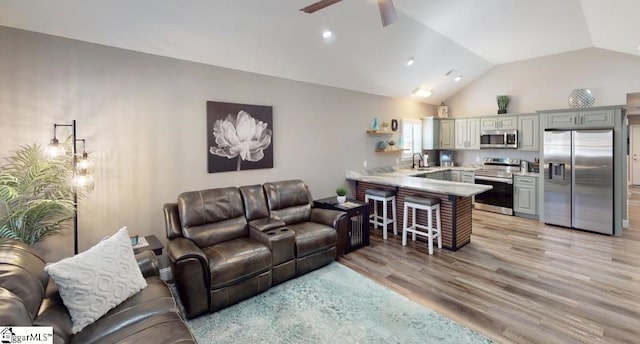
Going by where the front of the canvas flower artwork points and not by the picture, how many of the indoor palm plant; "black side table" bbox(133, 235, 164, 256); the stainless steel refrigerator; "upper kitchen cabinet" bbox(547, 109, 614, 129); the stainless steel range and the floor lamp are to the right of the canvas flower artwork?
3

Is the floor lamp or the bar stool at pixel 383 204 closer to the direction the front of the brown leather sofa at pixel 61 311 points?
the bar stool

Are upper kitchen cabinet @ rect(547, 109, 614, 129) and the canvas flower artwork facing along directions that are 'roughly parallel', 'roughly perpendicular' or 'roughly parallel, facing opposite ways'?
roughly perpendicular

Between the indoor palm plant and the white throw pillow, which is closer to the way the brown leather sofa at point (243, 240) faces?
the white throw pillow

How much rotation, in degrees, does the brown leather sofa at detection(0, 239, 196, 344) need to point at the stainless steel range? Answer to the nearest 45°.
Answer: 0° — it already faces it

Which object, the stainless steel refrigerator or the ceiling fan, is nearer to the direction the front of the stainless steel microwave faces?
the ceiling fan

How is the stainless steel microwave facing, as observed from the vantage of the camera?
facing the viewer

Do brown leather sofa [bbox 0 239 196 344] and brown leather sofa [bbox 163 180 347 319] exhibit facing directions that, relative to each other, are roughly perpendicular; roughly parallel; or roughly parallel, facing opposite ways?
roughly perpendicular

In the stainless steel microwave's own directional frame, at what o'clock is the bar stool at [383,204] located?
The bar stool is roughly at 1 o'clock from the stainless steel microwave.

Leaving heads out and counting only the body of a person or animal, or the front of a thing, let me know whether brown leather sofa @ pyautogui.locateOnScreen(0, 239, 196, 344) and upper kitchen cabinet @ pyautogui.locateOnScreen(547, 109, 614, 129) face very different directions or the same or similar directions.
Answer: very different directions

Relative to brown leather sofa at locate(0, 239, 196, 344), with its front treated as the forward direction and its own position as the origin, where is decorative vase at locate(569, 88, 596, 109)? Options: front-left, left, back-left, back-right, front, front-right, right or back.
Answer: front

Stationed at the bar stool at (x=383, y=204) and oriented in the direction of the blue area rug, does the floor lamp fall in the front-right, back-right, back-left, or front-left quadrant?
front-right

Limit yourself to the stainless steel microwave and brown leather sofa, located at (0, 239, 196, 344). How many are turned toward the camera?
1

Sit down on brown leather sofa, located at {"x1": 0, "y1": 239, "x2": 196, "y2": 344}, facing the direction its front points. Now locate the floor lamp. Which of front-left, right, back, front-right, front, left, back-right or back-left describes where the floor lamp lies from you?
left

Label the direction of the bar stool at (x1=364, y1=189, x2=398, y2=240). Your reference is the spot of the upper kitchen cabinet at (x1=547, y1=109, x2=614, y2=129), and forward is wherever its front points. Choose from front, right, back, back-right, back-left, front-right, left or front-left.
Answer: front-right

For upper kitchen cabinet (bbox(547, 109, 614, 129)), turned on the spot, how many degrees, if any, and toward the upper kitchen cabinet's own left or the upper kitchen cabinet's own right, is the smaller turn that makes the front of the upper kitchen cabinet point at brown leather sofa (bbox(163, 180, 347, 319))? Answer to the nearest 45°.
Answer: approximately 45° to the upper kitchen cabinet's own right

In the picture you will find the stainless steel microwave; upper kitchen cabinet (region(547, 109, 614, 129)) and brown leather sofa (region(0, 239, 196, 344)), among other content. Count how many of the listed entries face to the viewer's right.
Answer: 1

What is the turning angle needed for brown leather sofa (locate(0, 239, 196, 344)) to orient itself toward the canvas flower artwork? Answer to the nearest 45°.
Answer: approximately 45° to its left

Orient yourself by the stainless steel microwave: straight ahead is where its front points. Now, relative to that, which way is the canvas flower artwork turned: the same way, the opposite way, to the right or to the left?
to the left

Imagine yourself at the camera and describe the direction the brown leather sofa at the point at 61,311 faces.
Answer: facing to the right of the viewer
